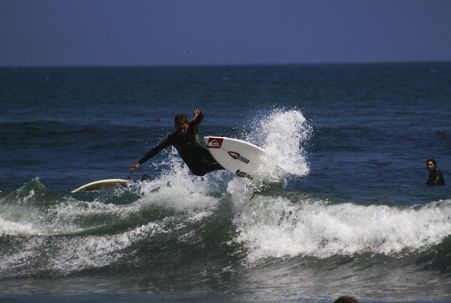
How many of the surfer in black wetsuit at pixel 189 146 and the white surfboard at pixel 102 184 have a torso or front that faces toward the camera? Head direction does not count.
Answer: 1

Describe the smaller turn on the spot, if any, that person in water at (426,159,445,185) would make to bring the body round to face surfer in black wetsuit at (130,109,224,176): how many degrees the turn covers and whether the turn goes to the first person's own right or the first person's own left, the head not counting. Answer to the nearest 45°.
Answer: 0° — they already face them

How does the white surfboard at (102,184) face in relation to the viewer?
to the viewer's left

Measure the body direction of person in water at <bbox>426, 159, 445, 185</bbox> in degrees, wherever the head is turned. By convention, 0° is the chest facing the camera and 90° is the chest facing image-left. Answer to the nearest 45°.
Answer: approximately 45°

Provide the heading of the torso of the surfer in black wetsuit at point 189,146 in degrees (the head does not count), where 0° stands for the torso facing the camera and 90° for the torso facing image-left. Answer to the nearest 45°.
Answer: approximately 0°
